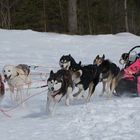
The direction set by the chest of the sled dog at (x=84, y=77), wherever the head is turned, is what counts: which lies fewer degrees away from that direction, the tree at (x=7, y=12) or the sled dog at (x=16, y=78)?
the sled dog

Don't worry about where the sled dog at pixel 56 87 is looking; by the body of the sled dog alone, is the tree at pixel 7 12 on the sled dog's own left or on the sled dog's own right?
on the sled dog's own right

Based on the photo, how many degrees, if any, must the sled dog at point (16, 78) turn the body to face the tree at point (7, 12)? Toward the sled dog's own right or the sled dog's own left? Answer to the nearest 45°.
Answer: approximately 135° to the sled dog's own right

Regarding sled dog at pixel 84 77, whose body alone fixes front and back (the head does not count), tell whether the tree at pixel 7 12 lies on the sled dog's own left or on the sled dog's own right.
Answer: on the sled dog's own right

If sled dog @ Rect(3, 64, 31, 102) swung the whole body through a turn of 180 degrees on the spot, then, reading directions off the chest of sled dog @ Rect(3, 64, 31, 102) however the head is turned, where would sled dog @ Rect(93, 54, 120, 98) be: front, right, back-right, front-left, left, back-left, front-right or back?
front-right

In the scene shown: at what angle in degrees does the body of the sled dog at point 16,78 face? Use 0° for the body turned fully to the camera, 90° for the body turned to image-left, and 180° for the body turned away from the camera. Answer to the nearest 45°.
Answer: approximately 45°

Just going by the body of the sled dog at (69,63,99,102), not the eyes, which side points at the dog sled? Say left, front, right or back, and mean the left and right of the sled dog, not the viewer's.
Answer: back
